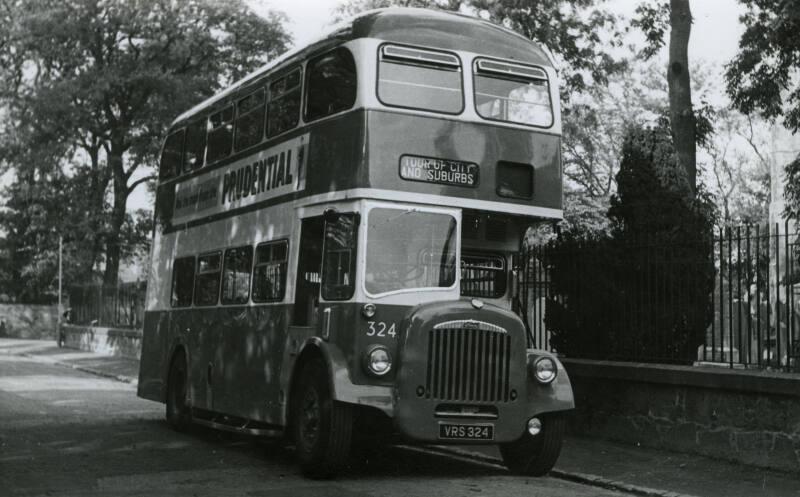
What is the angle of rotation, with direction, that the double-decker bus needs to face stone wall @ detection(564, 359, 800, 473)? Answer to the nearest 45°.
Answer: approximately 45° to its left

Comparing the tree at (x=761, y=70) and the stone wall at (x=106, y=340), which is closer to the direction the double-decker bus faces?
the tree

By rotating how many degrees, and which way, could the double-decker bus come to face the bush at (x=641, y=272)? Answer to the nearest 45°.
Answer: approximately 90° to its left

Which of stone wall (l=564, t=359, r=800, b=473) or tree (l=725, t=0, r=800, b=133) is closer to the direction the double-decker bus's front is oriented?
the stone wall

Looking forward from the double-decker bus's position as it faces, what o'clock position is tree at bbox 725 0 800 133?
The tree is roughly at 9 o'clock from the double-decker bus.

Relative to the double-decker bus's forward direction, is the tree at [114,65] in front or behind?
behind

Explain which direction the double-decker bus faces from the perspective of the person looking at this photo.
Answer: facing the viewer and to the right of the viewer
